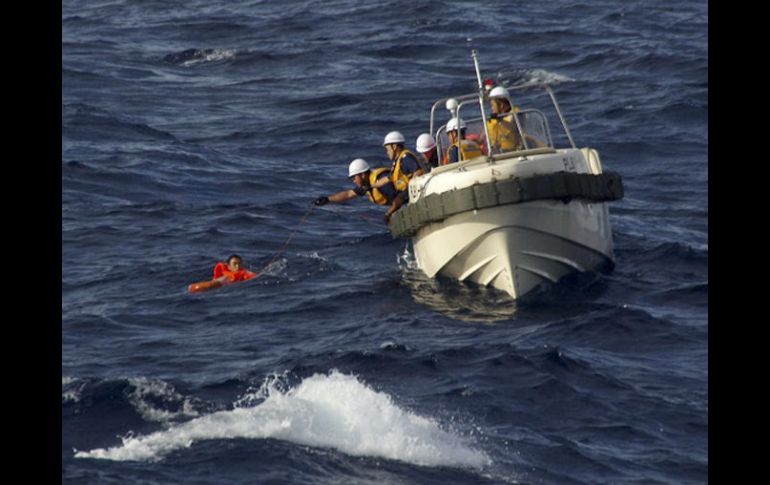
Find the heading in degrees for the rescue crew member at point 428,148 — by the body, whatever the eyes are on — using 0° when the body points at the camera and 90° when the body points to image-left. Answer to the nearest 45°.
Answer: approximately 45°

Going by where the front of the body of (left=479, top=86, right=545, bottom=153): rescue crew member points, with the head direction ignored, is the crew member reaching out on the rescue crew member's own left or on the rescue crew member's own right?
on the rescue crew member's own right

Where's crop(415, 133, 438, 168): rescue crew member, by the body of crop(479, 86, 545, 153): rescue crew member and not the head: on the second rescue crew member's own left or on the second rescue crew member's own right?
on the second rescue crew member's own right

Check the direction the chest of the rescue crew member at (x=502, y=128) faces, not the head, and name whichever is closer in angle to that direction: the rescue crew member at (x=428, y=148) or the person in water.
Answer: the person in water

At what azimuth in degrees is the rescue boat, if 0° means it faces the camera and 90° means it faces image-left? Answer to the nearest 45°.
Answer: approximately 0°

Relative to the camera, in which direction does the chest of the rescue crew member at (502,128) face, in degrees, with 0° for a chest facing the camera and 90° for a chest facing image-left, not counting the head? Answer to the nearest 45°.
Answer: approximately 45°

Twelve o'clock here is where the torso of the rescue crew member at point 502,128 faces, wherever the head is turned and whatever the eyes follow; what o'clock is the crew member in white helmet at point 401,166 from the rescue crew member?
The crew member in white helmet is roughly at 2 o'clock from the rescue crew member.

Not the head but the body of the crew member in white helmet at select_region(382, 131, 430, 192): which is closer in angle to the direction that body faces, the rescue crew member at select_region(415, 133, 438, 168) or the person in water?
the person in water
